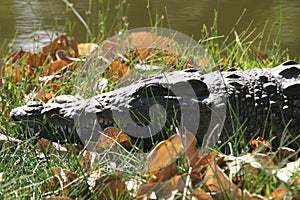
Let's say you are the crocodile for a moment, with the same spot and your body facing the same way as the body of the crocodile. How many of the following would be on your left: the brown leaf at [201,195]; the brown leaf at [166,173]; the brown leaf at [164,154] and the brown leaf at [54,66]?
3

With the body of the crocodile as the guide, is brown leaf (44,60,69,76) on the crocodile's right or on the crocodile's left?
on the crocodile's right

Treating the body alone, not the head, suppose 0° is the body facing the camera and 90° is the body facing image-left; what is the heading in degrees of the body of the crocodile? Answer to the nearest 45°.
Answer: approximately 90°

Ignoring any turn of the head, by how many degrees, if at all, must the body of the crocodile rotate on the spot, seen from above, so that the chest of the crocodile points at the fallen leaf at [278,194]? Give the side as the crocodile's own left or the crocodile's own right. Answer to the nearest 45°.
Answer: approximately 90° to the crocodile's own left

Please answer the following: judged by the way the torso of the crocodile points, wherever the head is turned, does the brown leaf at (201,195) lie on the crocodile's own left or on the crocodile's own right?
on the crocodile's own left

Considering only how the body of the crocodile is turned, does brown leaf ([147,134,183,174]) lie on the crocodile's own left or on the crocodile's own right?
on the crocodile's own left

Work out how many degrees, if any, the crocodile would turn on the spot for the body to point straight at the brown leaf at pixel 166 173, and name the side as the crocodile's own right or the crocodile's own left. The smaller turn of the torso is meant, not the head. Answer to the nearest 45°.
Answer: approximately 90° to the crocodile's own left

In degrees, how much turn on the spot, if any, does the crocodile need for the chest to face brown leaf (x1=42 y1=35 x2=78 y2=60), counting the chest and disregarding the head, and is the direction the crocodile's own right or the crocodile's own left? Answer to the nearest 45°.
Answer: approximately 45° to the crocodile's own right

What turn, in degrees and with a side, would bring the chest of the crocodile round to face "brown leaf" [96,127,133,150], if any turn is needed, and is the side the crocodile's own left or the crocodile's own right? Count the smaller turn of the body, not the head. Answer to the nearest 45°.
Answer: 0° — it already faces it

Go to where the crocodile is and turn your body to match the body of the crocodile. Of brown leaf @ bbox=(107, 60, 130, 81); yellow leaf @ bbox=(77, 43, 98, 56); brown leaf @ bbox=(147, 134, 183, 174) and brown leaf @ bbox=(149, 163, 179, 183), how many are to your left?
2

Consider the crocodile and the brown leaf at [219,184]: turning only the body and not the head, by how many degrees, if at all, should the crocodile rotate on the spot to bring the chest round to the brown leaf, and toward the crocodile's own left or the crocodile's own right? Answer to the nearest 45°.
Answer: approximately 90° to the crocodile's own left

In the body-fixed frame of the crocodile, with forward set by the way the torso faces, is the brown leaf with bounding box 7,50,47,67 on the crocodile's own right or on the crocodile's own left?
on the crocodile's own right
